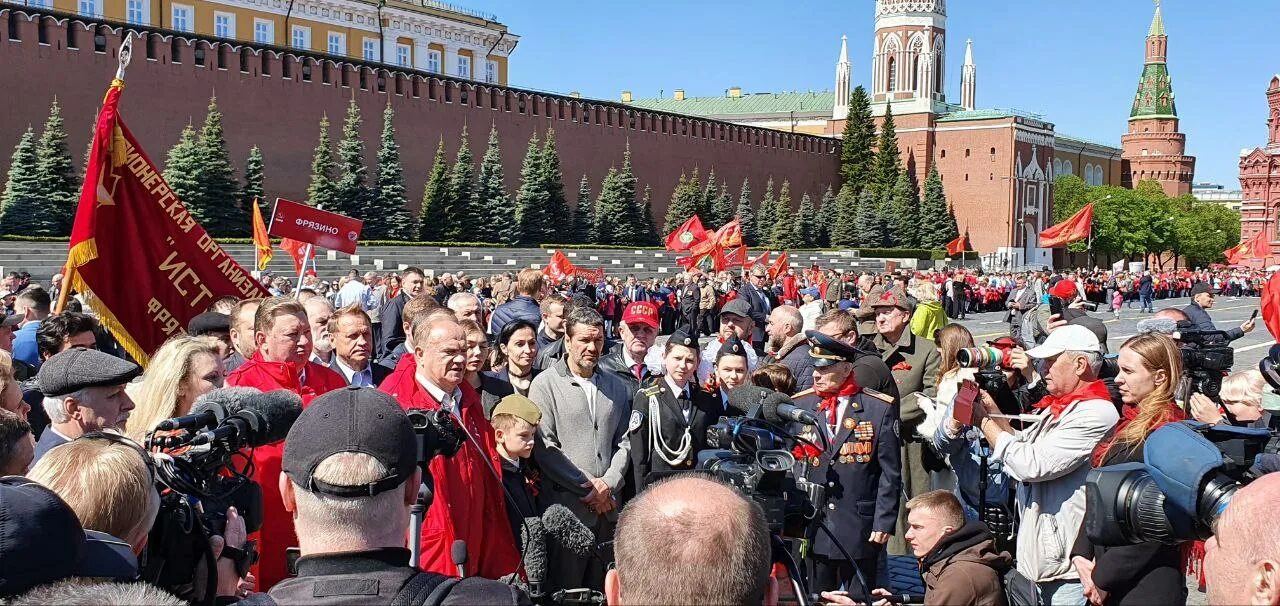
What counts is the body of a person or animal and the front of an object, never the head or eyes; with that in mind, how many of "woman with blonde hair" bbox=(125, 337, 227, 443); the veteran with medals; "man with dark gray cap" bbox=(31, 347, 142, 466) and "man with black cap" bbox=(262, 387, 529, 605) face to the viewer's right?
2

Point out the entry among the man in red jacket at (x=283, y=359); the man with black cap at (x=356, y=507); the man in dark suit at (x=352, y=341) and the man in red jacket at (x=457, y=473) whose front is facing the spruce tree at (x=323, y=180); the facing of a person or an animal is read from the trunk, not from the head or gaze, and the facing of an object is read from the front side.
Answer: the man with black cap

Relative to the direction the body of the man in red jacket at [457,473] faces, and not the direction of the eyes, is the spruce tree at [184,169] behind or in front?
behind

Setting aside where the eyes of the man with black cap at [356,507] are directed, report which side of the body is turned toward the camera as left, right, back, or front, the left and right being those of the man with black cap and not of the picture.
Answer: back

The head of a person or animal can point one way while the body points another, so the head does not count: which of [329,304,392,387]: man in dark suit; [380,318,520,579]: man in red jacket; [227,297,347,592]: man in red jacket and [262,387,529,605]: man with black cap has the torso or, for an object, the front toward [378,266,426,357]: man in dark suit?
the man with black cap

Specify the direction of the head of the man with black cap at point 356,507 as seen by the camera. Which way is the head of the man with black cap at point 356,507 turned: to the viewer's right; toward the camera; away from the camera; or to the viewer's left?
away from the camera

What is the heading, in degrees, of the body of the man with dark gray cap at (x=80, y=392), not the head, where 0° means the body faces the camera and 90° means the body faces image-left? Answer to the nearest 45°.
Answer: approximately 270°

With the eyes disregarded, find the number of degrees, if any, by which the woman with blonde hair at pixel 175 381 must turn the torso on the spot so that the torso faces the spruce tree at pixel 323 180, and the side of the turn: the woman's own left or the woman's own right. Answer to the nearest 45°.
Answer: approximately 90° to the woman's own left
